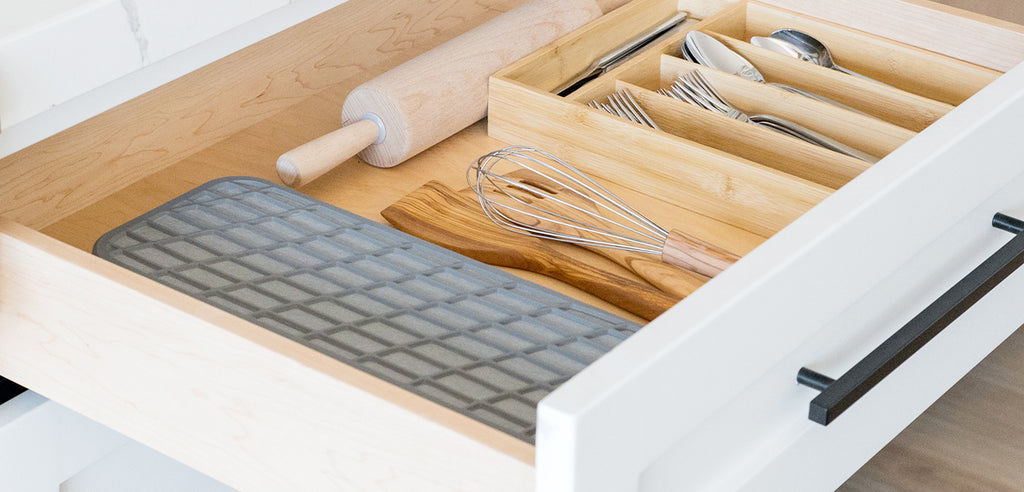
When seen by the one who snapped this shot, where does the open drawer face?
facing the viewer and to the right of the viewer
